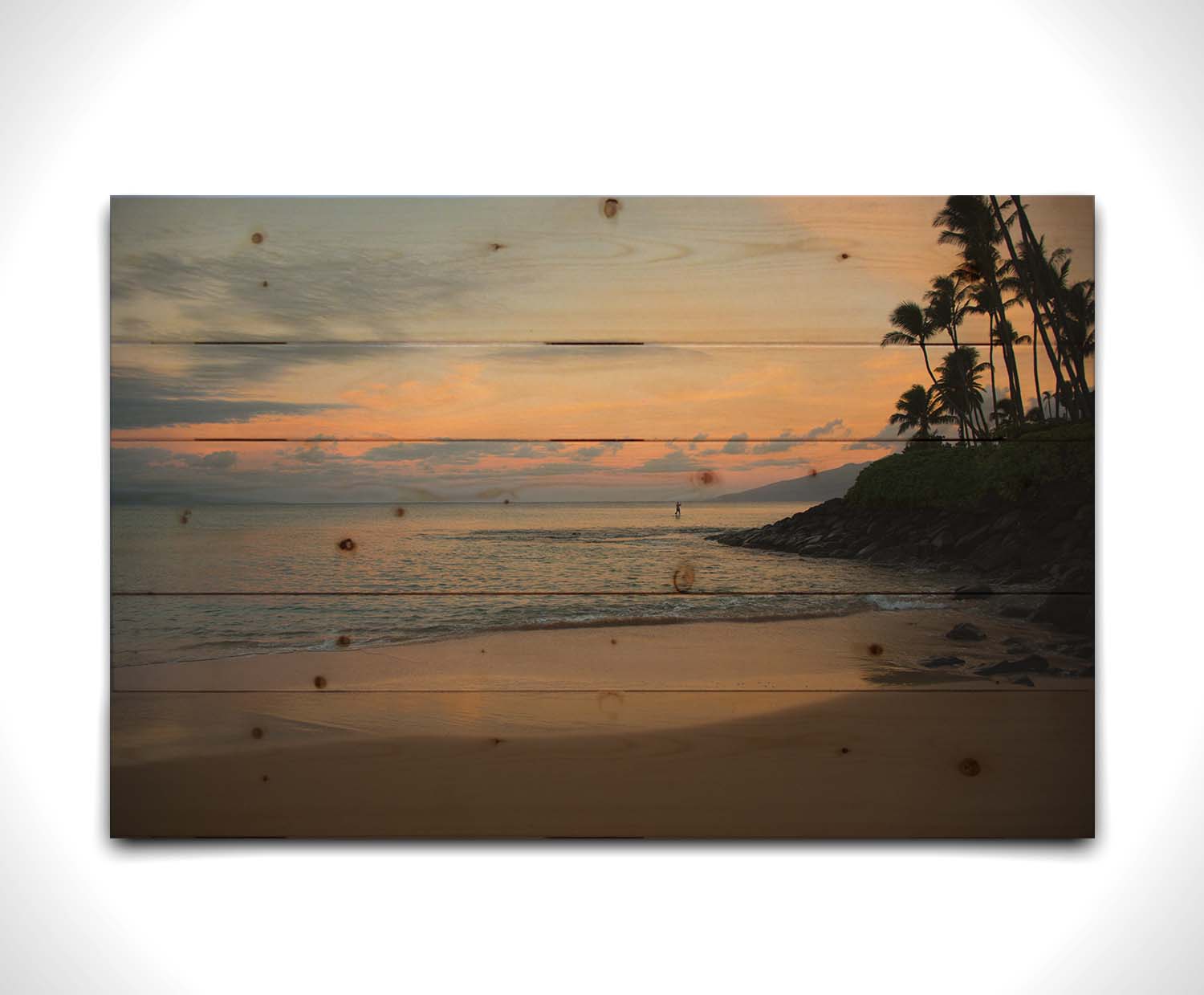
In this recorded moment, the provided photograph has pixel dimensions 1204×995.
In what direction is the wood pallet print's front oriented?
toward the camera
